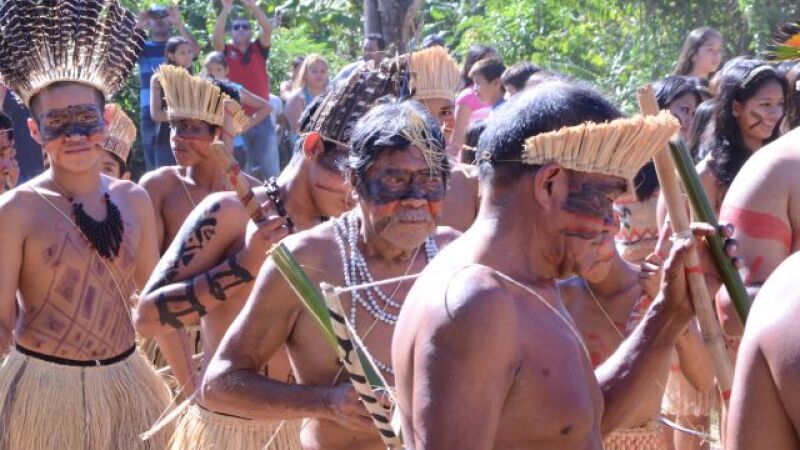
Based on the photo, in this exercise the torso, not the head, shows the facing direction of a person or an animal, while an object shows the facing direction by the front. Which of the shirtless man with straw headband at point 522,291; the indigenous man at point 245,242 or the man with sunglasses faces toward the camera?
the man with sunglasses

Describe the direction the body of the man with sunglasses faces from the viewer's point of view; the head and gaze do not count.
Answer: toward the camera

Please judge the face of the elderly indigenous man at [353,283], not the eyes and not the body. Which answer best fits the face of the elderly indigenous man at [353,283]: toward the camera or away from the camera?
toward the camera

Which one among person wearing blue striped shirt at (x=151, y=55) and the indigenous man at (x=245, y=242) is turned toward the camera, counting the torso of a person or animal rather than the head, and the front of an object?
the person wearing blue striped shirt

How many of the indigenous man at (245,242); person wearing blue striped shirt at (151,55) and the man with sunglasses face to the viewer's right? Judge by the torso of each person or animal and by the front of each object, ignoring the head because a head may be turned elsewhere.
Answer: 1

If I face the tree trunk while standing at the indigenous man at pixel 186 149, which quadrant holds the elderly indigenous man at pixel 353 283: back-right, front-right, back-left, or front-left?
back-right

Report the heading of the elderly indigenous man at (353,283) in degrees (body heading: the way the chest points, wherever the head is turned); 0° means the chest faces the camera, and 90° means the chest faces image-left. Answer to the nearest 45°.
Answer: approximately 315°

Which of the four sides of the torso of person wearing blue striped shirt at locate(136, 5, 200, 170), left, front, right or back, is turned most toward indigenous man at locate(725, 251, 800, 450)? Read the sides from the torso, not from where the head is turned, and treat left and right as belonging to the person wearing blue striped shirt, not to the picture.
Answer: front

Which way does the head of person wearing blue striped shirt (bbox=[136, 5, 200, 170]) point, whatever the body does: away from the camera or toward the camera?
toward the camera

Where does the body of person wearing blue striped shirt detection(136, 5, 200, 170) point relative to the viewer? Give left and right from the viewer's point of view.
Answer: facing the viewer

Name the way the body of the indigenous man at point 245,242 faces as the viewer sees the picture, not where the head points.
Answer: to the viewer's right

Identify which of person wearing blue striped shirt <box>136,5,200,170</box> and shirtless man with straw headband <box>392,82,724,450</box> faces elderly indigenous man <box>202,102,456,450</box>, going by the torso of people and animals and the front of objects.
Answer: the person wearing blue striped shirt
